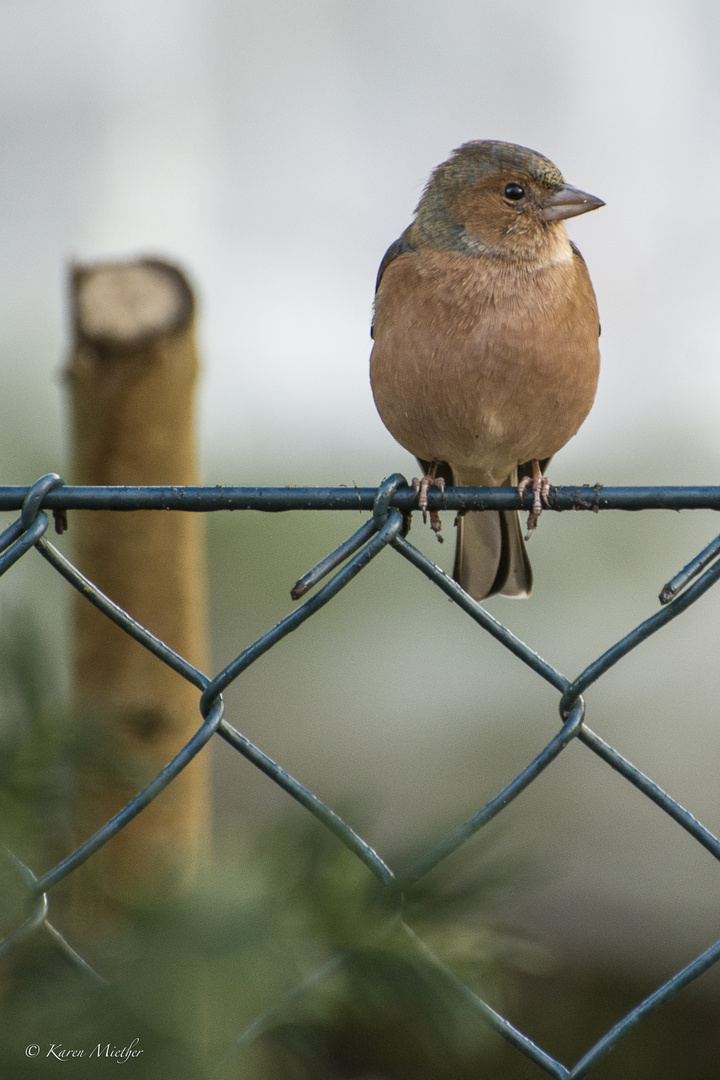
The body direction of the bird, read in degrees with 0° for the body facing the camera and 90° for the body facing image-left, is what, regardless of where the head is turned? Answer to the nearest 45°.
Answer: approximately 0°
